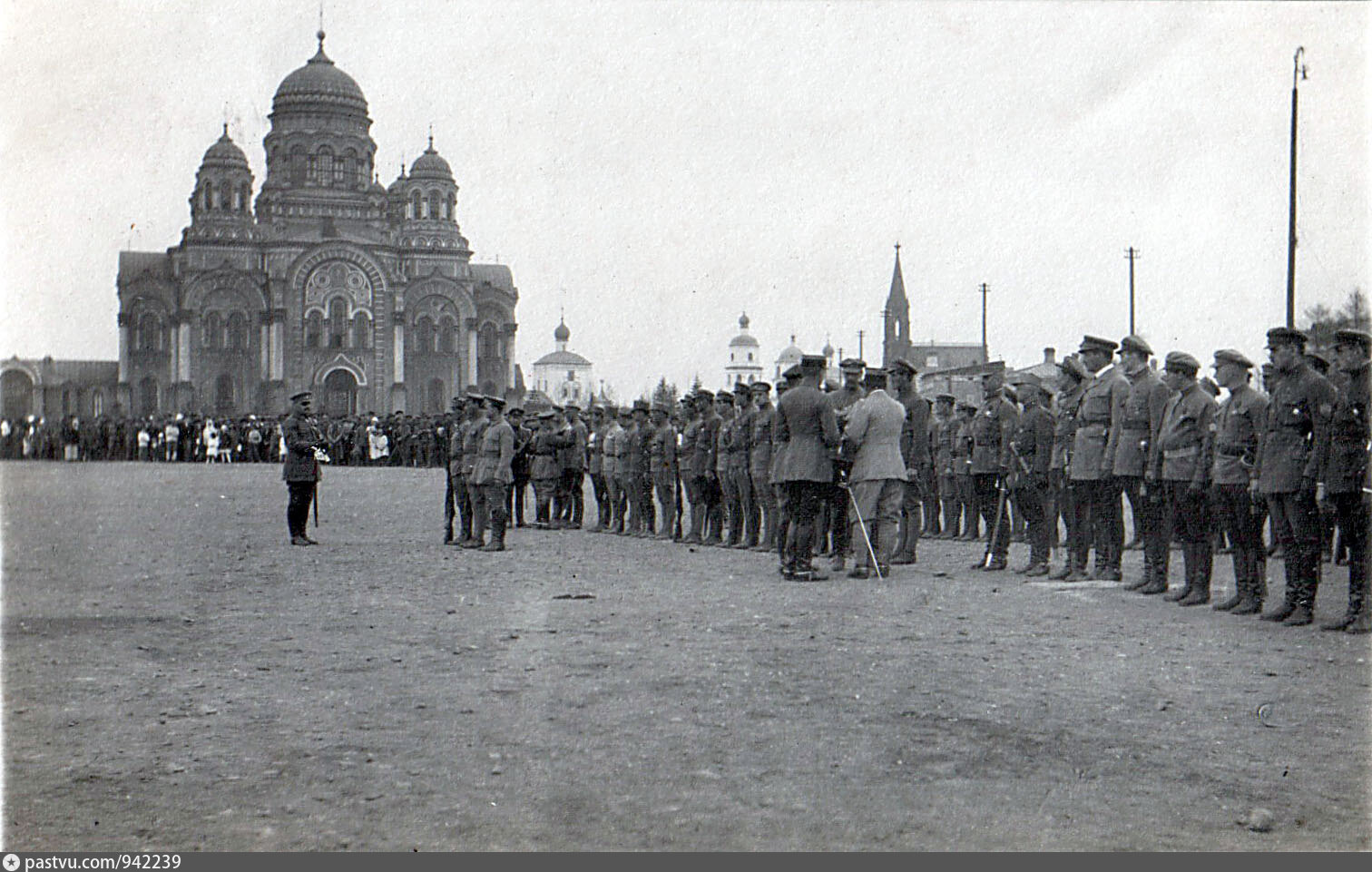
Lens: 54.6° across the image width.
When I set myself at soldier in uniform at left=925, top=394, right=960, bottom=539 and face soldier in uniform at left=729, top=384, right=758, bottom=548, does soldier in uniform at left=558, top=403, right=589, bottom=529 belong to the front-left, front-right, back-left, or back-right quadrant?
front-right

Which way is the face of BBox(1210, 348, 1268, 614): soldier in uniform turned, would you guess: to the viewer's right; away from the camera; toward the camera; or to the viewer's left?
to the viewer's left

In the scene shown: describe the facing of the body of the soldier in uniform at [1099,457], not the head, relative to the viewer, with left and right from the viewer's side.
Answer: facing the viewer and to the left of the viewer

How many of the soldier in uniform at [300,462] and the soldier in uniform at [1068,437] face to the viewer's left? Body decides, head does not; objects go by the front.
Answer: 1

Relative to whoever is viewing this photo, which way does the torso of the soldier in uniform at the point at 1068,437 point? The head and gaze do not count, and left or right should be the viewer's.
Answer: facing to the left of the viewer

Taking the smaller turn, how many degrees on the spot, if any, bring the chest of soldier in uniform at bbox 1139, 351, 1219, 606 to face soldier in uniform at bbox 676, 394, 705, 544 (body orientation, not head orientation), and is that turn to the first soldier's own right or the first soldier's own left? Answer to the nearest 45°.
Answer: approximately 90° to the first soldier's own right

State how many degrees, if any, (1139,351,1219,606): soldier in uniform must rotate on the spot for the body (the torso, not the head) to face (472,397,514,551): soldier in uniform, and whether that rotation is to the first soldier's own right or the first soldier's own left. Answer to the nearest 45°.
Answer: approximately 45° to the first soldier's own right

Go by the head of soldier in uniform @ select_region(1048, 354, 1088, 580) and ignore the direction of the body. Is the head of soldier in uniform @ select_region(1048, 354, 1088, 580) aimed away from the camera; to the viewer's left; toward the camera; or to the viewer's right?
to the viewer's left

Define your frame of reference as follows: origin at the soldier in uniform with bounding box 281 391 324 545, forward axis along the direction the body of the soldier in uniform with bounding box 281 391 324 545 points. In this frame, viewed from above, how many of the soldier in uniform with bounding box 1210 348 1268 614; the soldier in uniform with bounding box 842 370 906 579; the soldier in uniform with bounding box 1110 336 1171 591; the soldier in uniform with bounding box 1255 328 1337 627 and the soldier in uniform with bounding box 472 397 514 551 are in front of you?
5

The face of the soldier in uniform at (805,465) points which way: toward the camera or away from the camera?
away from the camera

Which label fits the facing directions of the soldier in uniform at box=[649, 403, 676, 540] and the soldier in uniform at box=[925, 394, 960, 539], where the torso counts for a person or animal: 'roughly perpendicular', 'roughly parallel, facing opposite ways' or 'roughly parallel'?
roughly parallel

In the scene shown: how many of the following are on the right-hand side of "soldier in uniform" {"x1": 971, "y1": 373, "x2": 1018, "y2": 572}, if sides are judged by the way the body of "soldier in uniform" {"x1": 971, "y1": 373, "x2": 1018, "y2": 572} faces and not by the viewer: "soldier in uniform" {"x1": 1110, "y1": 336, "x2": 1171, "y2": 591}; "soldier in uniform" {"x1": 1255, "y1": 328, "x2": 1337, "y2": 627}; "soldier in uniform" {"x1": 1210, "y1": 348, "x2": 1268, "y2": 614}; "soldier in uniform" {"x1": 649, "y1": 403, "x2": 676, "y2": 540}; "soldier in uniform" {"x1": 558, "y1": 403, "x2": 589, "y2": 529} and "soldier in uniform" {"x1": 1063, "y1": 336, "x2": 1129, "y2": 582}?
2

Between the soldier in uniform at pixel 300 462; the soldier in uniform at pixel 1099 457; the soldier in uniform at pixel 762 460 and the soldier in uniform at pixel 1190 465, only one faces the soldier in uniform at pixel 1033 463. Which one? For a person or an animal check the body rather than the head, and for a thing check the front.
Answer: the soldier in uniform at pixel 300 462

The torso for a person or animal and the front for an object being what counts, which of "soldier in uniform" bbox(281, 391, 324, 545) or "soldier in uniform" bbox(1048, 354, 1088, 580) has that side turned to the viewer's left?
"soldier in uniform" bbox(1048, 354, 1088, 580)

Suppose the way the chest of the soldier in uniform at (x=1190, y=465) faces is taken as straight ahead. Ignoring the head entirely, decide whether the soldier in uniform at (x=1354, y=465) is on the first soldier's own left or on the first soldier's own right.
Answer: on the first soldier's own left

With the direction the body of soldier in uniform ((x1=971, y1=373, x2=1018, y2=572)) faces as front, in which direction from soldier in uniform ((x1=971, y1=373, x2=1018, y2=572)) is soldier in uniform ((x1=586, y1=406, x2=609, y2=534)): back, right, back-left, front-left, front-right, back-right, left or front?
right

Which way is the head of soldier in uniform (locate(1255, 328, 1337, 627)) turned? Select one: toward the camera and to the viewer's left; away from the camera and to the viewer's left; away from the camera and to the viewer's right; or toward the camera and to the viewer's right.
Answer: toward the camera and to the viewer's left

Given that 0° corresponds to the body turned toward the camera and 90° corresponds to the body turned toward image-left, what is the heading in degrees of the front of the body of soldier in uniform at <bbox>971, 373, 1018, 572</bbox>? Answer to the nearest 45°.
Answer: approximately 45°
